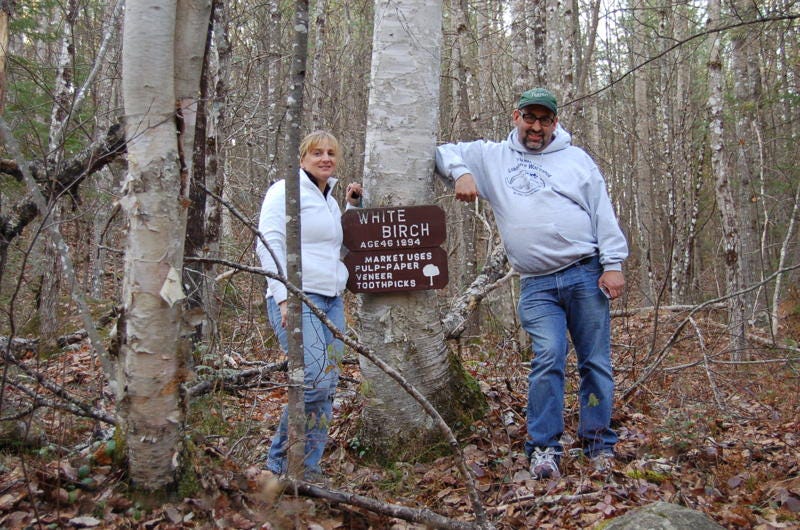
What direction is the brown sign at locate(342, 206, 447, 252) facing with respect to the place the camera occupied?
facing the viewer

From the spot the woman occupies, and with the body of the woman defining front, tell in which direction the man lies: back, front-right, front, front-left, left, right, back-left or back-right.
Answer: front-left

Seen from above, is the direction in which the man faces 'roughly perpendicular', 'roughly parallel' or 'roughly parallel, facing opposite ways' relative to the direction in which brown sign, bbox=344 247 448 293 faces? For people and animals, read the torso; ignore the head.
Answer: roughly parallel

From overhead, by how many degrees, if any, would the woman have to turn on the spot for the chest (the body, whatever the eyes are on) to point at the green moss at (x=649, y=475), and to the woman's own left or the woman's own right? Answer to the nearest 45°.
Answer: approximately 45° to the woman's own left

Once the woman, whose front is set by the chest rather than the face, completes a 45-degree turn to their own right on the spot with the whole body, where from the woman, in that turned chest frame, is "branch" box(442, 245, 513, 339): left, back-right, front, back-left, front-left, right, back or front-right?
back-left

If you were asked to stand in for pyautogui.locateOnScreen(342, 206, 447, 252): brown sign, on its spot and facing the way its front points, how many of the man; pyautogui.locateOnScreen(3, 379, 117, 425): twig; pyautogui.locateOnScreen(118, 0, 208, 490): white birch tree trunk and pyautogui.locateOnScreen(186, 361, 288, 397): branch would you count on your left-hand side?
1

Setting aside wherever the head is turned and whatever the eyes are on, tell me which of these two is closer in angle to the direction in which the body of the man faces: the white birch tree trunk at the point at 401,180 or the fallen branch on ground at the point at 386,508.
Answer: the fallen branch on ground

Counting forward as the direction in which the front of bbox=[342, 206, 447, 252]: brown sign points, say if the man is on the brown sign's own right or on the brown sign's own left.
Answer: on the brown sign's own left

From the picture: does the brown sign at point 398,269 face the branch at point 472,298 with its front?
no

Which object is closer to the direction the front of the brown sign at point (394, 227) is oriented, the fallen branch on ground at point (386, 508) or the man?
the fallen branch on ground

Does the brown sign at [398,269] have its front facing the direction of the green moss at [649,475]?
no

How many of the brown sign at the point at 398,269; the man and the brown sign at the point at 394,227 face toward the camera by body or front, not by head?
3

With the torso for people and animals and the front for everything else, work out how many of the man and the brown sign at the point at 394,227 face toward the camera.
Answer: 2

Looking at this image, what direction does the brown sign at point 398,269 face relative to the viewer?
toward the camera

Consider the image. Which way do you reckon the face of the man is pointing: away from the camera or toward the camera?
toward the camera

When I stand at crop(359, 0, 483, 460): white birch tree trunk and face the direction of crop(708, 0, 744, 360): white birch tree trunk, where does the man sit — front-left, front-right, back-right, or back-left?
front-right
